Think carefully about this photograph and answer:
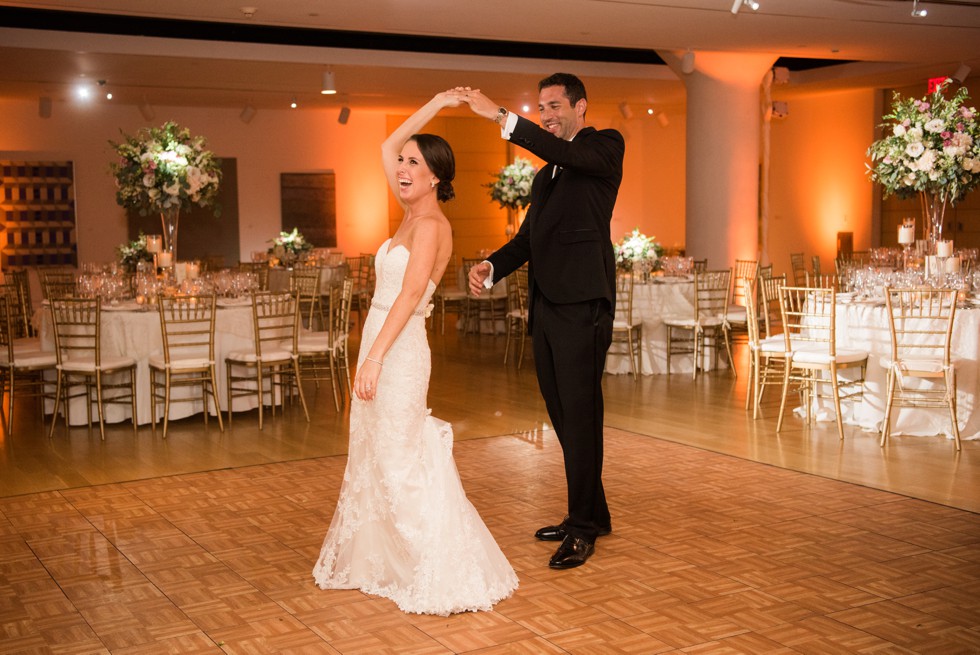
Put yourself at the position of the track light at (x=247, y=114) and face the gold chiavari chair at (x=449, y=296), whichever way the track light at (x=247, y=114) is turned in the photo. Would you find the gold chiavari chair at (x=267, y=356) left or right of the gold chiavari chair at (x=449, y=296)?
right

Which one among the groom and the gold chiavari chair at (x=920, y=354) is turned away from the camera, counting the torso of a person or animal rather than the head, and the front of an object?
the gold chiavari chair

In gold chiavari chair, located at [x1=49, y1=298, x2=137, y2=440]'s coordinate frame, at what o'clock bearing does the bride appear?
The bride is roughly at 4 o'clock from the gold chiavari chair.

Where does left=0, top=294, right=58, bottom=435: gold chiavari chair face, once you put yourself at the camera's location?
facing away from the viewer and to the right of the viewer

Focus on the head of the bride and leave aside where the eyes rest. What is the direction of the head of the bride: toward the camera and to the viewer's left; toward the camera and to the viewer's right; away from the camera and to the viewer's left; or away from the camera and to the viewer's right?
toward the camera and to the viewer's left

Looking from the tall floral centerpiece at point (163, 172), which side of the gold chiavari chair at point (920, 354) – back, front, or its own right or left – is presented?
left

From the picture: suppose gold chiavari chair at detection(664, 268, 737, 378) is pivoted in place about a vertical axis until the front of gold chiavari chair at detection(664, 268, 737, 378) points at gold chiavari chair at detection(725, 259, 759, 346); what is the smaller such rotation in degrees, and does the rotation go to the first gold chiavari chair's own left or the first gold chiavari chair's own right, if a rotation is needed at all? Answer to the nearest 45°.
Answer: approximately 45° to the first gold chiavari chair's own right

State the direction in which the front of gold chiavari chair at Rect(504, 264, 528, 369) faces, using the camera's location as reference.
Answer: facing away from the viewer and to the right of the viewer

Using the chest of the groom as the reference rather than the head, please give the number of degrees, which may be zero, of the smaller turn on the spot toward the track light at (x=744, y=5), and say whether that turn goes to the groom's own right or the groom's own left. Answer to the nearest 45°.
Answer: approximately 135° to the groom's own right

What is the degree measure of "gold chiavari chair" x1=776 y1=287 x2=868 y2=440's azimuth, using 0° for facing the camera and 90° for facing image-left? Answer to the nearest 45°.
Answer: approximately 225°

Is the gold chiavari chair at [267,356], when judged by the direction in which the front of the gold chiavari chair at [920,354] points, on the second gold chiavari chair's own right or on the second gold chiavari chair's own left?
on the second gold chiavari chair's own left
